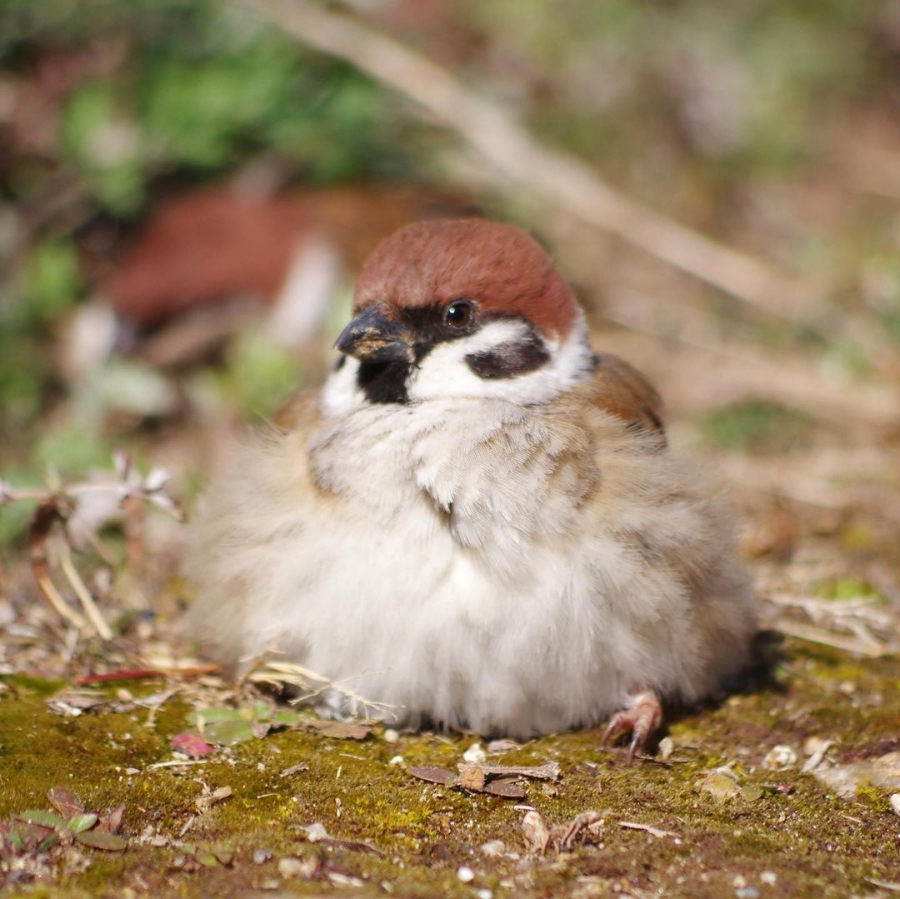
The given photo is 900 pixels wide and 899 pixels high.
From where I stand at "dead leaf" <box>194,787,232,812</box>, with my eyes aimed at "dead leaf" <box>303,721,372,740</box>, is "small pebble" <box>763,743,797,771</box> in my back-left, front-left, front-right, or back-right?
front-right

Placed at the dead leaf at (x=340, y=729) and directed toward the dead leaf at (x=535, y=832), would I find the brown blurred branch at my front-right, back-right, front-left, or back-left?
back-left

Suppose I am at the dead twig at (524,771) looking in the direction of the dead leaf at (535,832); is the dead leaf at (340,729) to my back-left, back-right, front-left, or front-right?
back-right

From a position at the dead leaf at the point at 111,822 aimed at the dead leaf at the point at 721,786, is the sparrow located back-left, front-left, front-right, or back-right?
front-left

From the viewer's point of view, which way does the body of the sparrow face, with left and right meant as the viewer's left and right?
facing the viewer and to the left of the viewer

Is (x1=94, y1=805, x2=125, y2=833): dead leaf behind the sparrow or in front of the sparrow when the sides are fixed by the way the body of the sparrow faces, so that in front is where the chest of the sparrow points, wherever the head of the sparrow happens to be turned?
in front

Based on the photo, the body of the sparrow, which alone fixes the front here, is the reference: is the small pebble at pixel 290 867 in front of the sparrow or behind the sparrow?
in front

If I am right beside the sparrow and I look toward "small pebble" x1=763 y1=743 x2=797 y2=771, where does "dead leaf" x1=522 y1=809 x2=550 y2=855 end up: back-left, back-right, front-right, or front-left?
front-right
